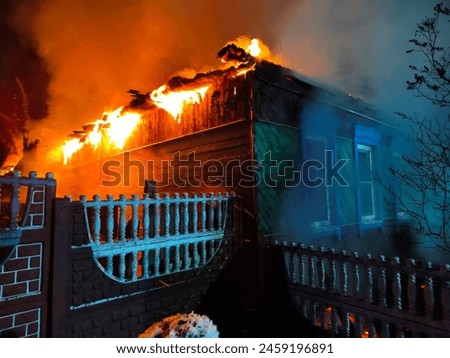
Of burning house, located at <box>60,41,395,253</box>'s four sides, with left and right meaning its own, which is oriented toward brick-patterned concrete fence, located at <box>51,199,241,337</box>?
right

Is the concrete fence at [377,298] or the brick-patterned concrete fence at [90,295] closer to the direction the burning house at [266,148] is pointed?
the concrete fence

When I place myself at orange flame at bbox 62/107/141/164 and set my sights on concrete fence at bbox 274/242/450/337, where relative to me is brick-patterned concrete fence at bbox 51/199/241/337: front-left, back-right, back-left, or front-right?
front-right

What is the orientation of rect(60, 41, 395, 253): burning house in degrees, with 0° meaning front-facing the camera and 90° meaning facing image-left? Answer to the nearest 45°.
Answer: approximately 315°
